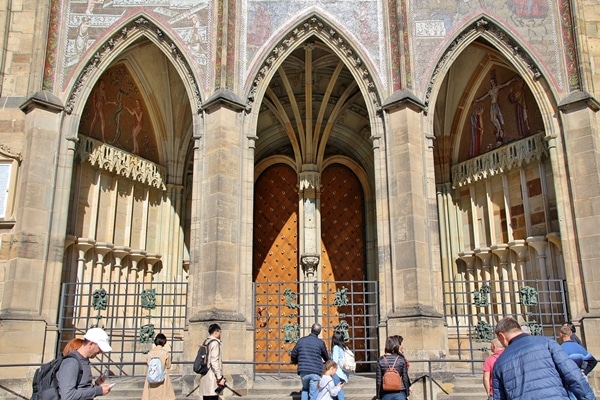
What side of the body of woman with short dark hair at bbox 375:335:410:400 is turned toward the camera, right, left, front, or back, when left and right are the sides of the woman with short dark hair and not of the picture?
back

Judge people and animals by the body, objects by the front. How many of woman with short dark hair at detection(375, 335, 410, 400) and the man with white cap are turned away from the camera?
1

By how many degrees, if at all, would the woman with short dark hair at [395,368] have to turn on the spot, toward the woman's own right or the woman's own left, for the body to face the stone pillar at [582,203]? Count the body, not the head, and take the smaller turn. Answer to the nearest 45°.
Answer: approximately 45° to the woman's own right

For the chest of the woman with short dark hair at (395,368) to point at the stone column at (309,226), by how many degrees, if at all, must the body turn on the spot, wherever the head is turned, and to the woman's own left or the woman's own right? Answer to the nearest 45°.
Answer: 0° — they already face it

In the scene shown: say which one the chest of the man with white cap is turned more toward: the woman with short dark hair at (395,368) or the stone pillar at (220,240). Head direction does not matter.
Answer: the woman with short dark hair

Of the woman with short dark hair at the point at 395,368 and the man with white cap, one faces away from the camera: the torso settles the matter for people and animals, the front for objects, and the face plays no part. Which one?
the woman with short dark hair

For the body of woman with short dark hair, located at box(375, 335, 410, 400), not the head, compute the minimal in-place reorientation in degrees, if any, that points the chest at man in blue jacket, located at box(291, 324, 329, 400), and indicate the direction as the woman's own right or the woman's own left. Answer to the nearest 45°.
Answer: approximately 45° to the woman's own left

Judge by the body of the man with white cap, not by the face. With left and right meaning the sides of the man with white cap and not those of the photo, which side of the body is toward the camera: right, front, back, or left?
right

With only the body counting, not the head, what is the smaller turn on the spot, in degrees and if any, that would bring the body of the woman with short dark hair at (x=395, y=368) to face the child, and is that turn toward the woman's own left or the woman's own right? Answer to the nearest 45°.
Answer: approximately 45° to the woman's own left

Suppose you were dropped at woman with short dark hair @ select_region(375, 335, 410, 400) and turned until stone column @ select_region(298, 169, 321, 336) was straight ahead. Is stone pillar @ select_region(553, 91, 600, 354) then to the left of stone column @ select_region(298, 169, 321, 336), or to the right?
right

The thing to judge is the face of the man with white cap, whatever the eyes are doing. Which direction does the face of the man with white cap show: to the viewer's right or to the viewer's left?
to the viewer's right

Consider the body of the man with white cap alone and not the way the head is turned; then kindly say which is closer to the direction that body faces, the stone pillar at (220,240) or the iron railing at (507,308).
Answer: the iron railing
